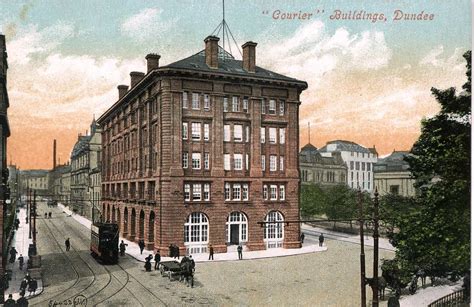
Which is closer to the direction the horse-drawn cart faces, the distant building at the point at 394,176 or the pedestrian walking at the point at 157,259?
the distant building

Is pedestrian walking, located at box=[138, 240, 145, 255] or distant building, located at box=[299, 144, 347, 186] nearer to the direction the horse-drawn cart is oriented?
the distant building

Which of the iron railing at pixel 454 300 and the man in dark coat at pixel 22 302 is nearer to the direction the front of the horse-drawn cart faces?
the iron railing

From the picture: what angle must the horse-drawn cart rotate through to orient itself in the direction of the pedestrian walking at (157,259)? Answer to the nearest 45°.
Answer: approximately 180°

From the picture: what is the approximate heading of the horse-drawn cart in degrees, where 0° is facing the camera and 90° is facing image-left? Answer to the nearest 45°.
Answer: approximately 315°

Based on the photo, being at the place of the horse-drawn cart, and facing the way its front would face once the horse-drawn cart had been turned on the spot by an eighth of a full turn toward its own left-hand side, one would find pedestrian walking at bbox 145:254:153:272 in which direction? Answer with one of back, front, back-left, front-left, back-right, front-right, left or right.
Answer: back

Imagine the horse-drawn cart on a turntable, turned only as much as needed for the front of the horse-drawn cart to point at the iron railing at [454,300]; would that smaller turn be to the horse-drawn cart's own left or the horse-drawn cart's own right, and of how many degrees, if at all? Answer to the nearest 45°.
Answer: approximately 45° to the horse-drawn cart's own left

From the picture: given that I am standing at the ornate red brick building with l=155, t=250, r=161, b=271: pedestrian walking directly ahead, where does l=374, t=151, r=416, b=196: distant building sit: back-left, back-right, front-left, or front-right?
back-left
